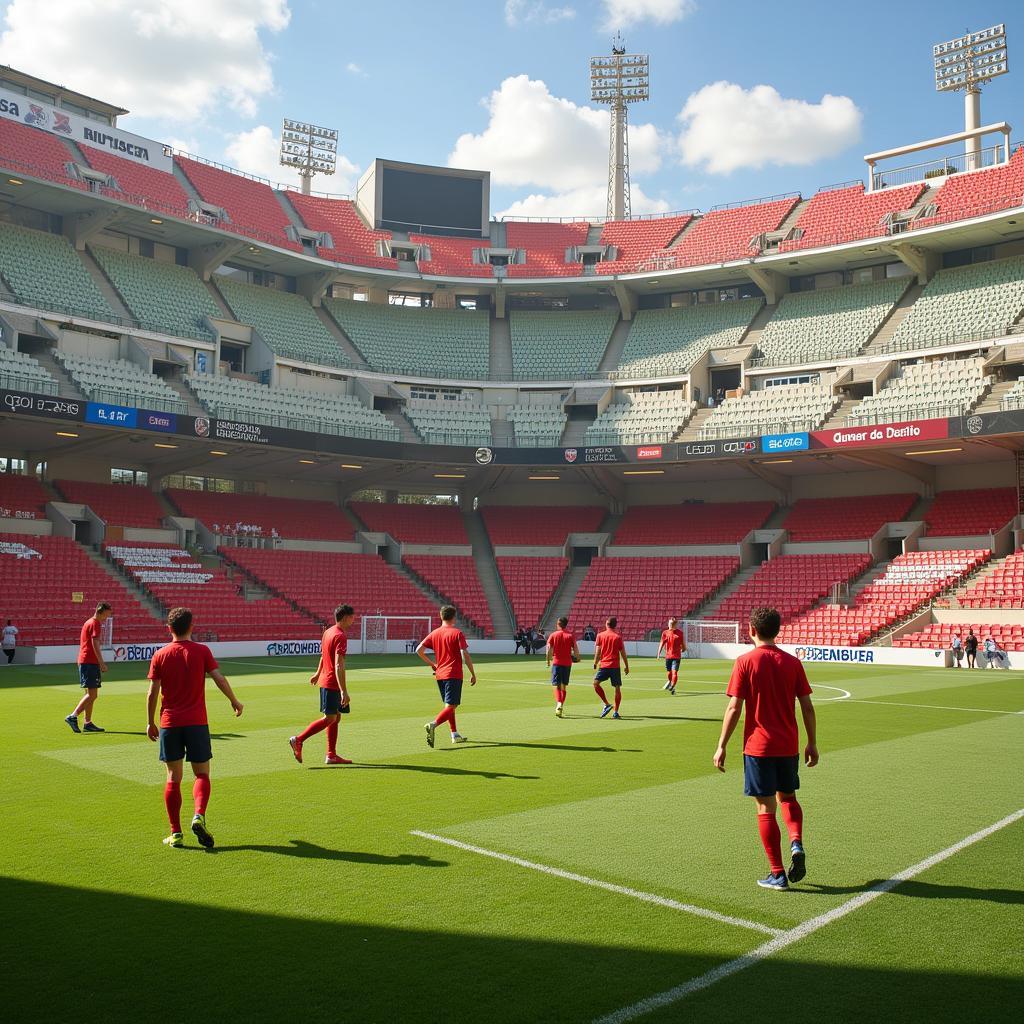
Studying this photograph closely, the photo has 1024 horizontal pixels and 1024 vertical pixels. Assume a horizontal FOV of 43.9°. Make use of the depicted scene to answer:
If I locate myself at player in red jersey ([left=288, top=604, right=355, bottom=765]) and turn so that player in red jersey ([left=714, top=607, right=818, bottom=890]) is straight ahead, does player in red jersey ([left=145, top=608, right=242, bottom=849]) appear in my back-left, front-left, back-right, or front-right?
front-right

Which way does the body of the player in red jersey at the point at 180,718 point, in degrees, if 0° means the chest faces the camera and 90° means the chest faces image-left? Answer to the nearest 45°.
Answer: approximately 180°

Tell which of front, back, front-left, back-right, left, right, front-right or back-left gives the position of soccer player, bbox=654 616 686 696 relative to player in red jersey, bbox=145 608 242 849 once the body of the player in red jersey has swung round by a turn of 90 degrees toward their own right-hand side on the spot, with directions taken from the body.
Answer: front-left

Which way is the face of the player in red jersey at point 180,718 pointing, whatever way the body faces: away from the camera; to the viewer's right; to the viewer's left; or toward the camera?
away from the camera
